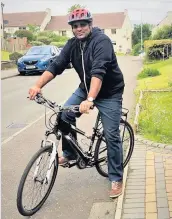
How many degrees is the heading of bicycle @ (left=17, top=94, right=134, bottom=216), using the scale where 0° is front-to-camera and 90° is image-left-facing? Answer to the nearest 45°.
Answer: approximately 45°

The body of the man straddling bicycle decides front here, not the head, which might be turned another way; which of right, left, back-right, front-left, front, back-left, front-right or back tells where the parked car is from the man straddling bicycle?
back-right

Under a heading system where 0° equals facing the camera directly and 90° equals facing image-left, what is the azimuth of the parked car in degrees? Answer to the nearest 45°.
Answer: approximately 45°

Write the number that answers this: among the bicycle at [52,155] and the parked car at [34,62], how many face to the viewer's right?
0

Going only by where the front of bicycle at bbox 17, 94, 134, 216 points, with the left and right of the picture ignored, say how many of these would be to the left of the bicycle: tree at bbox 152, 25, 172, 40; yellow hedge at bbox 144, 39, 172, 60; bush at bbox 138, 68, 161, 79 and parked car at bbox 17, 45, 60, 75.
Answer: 0

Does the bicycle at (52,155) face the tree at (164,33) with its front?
no

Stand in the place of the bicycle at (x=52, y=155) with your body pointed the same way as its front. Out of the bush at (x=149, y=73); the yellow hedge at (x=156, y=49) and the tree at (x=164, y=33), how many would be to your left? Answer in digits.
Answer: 0

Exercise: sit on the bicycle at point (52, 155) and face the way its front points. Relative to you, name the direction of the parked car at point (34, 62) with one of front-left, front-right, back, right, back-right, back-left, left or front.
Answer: back-right

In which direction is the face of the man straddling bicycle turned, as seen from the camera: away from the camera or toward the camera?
toward the camera

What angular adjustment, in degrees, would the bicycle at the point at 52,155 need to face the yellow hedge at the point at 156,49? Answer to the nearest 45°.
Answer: approximately 135° to its right

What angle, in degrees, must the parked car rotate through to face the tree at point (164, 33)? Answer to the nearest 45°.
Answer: approximately 180°

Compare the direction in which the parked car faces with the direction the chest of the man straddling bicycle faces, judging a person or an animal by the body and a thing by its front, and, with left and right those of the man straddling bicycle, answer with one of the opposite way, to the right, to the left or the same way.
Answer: the same way

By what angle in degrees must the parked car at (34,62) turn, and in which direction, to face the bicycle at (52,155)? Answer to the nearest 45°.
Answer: approximately 45° to its left

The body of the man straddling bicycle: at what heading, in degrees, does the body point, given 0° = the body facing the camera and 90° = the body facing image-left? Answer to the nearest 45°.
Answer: approximately 45°

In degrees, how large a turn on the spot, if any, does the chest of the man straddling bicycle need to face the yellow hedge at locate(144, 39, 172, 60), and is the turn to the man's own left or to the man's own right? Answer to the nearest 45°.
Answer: approximately 135° to the man's own right
